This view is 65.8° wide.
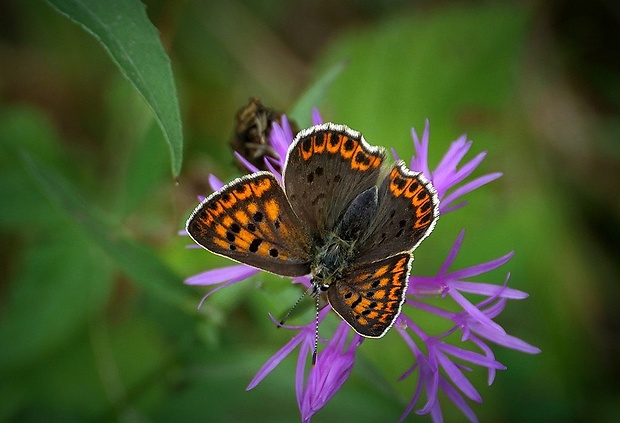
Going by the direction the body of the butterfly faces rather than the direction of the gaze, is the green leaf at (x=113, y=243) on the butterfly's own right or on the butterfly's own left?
on the butterfly's own right

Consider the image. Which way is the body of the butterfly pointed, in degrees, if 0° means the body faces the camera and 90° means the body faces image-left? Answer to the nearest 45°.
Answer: approximately 45°
